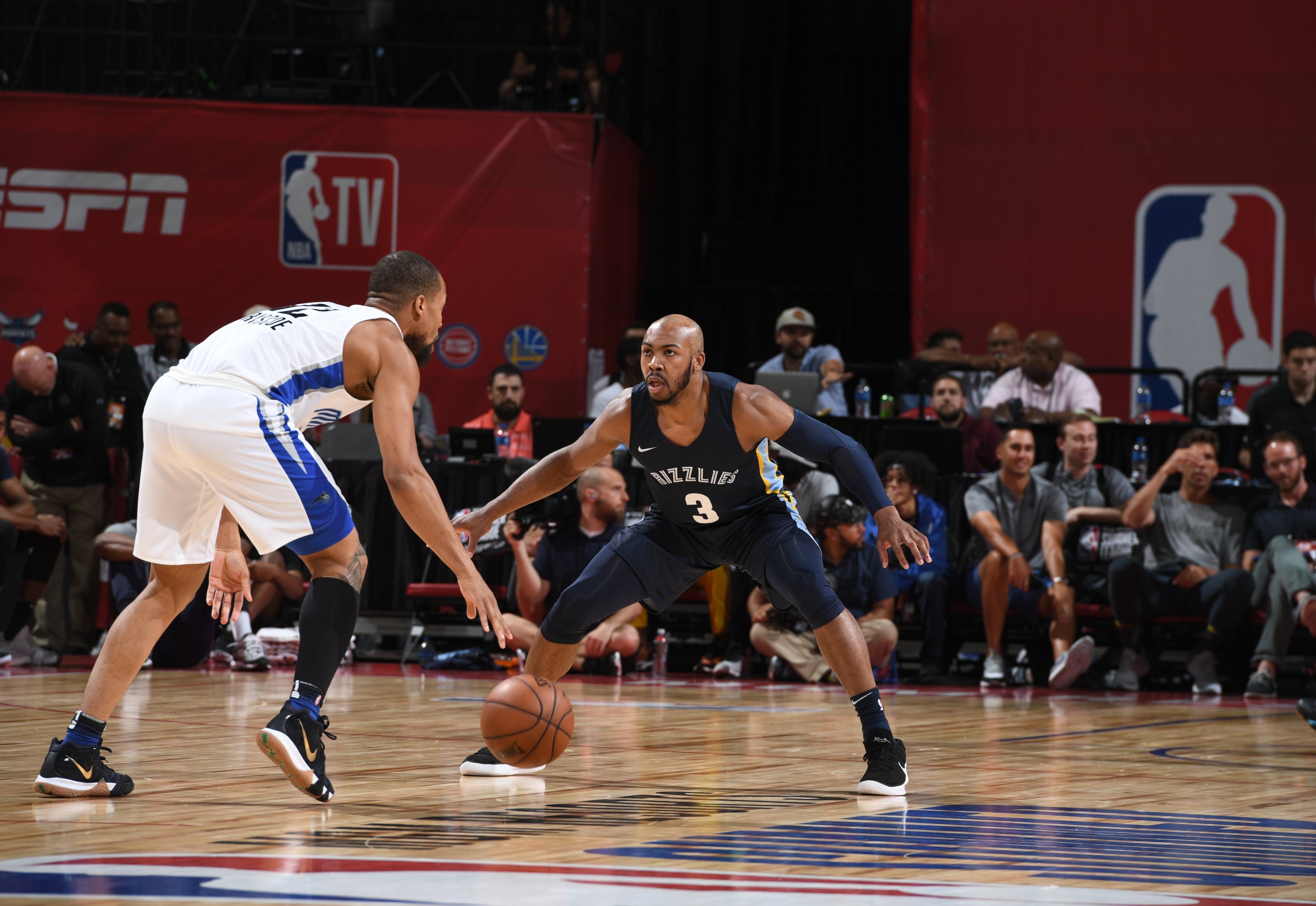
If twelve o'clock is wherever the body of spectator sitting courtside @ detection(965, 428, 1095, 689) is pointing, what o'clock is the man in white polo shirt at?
The man in white polo shirt is roughly at 6 o'clock from the spectator sitting courtside.

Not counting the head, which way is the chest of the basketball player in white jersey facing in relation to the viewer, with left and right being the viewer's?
facing away from the viewer and to the right of the viewer

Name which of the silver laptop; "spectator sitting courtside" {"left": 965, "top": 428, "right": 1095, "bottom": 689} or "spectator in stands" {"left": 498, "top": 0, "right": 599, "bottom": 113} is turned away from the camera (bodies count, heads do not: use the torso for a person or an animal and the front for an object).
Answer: the silver laptop

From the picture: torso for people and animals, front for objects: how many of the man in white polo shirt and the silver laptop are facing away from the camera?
1

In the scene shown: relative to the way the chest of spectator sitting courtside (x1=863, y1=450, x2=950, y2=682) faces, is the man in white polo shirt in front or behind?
behind

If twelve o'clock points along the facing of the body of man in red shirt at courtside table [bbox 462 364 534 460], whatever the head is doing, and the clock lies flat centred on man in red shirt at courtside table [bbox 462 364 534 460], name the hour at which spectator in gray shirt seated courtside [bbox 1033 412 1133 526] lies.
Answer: spectator in gray shirt seated courtside [bbox 1033 412 1133 526] is roughly at 10 o'clock from man in red shirt at courtside table [bbox 462 364 534 460].

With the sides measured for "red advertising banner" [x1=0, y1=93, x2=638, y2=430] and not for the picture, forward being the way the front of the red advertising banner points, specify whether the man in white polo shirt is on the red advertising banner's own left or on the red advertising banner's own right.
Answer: on the red advertising banner's own left
